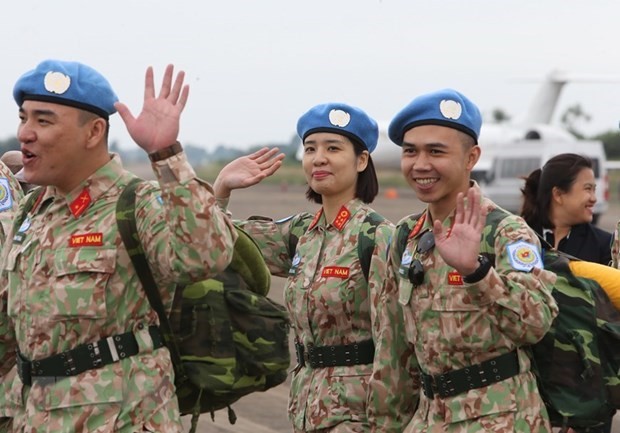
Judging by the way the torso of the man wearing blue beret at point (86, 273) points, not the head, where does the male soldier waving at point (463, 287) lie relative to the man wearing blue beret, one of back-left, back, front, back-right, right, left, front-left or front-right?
back-left

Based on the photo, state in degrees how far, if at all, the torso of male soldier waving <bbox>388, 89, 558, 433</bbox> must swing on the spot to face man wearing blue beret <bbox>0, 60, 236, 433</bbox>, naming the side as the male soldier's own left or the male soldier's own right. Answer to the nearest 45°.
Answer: approximately 45° to the male soldier's own right

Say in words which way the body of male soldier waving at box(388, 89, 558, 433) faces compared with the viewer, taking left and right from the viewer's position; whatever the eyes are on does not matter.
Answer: facing the viewer and to the left of the viewer

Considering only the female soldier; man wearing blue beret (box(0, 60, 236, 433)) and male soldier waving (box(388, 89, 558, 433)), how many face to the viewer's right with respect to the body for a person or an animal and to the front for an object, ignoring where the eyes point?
0
